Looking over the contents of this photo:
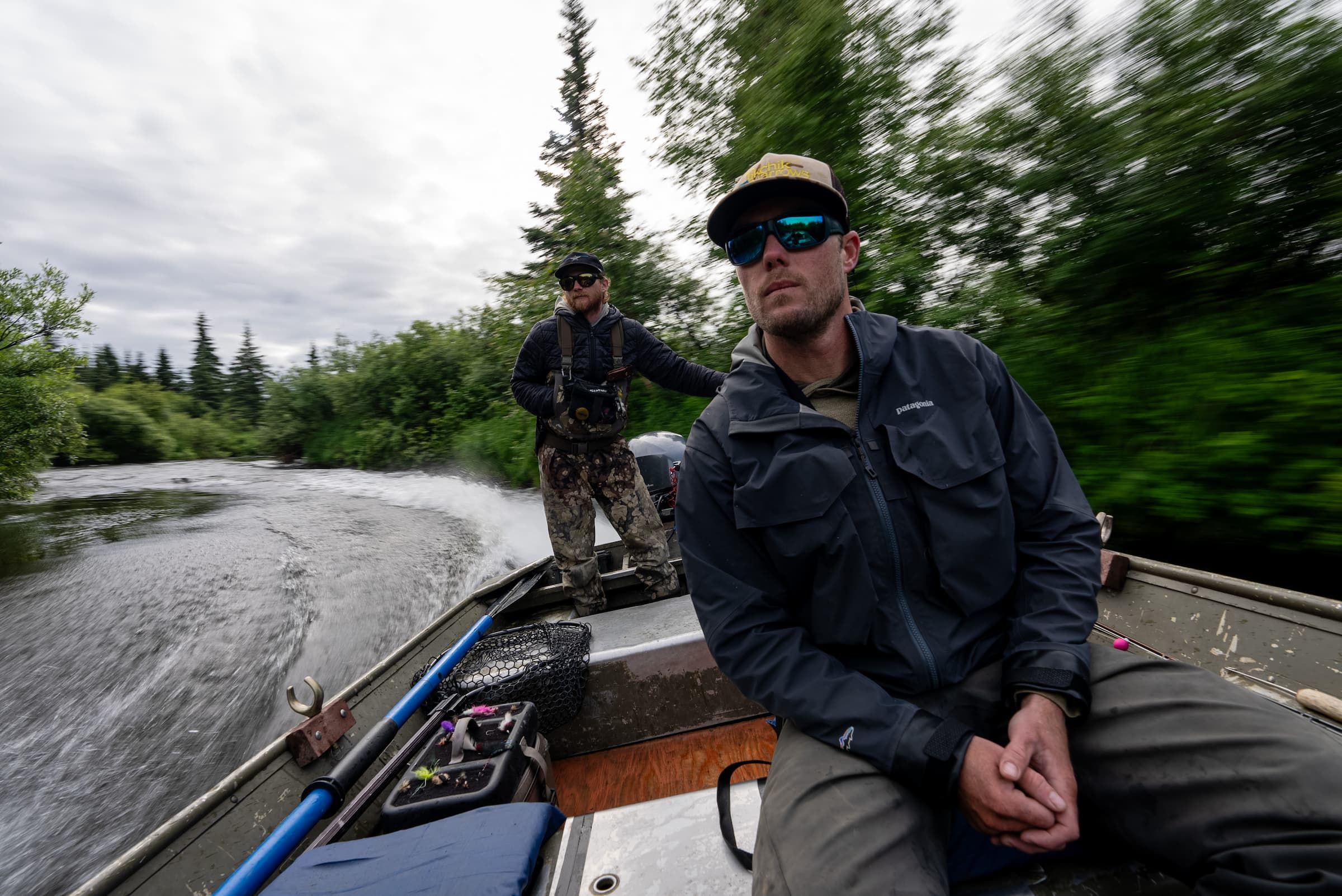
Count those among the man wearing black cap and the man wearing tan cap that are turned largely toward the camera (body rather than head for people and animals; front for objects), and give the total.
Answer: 2

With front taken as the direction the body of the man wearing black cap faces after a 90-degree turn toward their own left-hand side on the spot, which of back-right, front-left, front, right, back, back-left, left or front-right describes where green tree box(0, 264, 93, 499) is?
back-left

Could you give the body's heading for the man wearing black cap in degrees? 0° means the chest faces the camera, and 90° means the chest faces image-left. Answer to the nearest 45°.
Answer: approximately 0°

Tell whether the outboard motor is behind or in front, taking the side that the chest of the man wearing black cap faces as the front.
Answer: behind

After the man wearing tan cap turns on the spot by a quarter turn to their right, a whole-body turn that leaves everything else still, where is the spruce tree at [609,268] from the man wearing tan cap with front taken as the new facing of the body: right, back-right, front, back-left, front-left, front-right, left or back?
front-right
